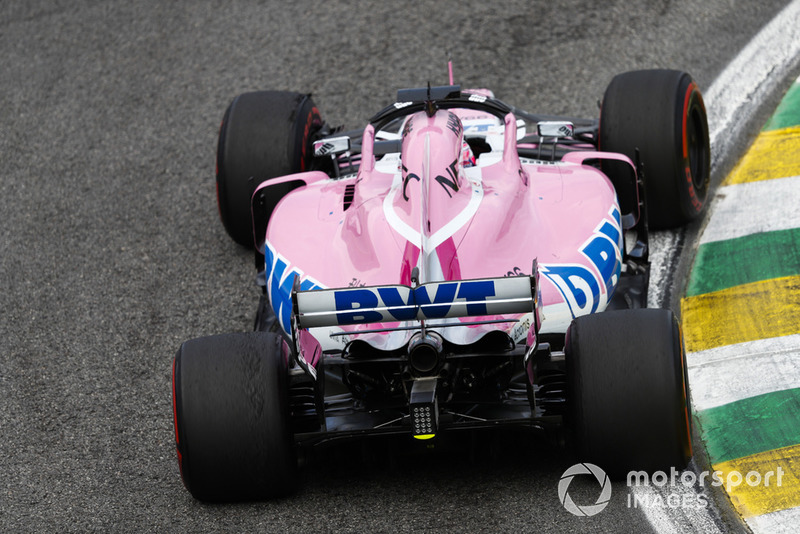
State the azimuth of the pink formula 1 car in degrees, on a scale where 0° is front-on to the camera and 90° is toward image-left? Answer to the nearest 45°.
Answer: approximately 180°
